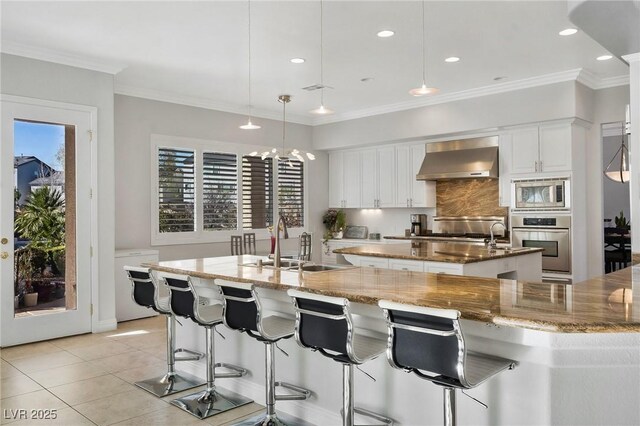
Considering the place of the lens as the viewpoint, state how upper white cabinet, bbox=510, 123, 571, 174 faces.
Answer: facing the viewer and to the left of the viewer

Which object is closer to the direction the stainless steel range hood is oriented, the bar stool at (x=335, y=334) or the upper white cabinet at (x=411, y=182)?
the bar stool

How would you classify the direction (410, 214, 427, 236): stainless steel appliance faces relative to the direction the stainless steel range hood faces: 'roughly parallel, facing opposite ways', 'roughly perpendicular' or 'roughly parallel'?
roughly parallel

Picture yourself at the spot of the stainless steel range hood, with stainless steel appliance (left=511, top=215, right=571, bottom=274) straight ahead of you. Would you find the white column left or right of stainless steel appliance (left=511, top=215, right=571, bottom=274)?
right

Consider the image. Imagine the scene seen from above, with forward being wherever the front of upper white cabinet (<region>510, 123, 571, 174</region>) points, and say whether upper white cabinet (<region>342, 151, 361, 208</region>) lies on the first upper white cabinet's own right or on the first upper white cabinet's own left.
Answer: on the first upper white cabinet's own right

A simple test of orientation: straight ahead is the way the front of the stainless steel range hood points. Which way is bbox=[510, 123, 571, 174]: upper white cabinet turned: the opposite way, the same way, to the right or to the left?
the same way

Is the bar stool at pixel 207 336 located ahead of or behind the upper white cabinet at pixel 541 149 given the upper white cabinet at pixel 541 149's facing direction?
ahead

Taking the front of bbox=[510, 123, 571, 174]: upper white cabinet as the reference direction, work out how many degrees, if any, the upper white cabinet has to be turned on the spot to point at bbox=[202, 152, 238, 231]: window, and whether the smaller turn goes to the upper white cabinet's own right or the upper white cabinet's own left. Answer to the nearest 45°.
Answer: approximately 45° to the upper white cabinet's own right

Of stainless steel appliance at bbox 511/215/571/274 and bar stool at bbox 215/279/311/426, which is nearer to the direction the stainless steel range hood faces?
the bar stool

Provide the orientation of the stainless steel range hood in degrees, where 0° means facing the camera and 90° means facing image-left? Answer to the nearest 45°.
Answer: approximately 45°

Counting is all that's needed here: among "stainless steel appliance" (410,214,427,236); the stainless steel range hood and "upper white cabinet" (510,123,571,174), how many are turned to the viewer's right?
0

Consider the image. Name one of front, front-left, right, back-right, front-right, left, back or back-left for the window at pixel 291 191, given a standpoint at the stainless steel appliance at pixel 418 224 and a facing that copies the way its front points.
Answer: front-right

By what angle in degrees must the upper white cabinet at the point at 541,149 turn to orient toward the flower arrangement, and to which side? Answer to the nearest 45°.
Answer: approximately 45° to its right

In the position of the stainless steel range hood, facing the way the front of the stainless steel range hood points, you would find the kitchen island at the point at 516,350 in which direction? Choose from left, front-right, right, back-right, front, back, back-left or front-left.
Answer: front-left

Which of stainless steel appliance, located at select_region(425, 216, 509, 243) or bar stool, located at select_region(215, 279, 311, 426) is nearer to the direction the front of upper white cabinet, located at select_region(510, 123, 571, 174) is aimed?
the bar stool

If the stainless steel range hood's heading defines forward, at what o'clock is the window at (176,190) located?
The window is roughly at 1 o'clock from the stainless steel range hood.
